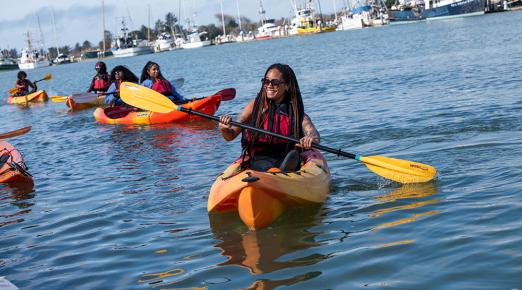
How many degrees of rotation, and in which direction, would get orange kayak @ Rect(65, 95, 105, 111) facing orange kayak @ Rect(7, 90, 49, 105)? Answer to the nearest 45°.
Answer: approximately 135° to its right

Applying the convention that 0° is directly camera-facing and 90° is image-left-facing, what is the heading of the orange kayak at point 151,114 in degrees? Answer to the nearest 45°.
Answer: approximately 270°

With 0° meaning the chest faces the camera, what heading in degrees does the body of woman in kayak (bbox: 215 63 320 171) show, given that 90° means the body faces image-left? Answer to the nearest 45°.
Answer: approximately 0°

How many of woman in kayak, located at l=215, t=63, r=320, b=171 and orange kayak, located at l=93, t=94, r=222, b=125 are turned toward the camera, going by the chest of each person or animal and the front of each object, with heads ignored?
1

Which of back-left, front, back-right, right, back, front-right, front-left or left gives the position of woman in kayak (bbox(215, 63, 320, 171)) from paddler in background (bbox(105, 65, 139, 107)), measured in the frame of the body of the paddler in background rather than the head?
front-left
